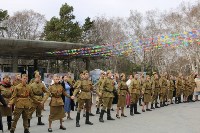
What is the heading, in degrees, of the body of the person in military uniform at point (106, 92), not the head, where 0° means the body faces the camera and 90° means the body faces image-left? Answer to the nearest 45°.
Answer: approximately 315°

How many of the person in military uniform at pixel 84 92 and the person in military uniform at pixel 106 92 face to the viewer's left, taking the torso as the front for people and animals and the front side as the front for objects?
0

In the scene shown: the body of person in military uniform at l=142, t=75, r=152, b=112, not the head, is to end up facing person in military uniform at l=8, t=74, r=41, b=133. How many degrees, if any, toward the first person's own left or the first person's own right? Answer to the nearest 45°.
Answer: approximately 90° to the first person's own right

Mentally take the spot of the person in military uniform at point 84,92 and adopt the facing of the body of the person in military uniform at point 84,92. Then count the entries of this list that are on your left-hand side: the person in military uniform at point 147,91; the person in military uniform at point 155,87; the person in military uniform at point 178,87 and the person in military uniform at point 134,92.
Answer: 4

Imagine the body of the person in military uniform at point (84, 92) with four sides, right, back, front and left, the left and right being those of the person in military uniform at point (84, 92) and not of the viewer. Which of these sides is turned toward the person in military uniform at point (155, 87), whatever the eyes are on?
left

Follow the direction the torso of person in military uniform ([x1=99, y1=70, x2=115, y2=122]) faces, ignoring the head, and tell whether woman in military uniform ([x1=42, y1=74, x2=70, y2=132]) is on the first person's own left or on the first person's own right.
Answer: on the first person's own right

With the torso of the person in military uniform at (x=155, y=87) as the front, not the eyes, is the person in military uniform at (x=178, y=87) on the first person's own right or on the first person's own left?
on the first person's own left

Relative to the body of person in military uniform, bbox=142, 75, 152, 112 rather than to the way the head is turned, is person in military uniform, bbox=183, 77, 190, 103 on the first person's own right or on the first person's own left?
on the first person's own left

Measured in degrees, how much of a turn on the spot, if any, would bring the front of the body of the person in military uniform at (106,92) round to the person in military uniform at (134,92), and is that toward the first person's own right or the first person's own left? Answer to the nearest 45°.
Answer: approximately 90° to the first person's own left
